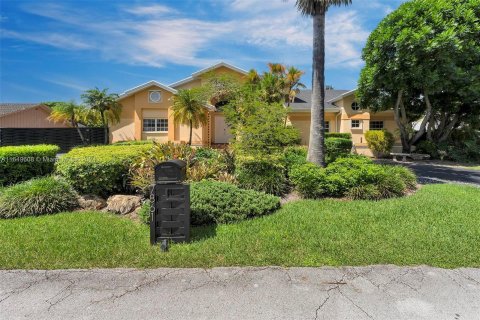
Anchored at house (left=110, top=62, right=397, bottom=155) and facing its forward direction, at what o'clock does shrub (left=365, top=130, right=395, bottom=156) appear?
The shrub is roughly at 9 o'clock from the house.

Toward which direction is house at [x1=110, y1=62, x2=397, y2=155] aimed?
toward the camera

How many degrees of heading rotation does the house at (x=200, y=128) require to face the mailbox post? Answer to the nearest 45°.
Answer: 0° — it already faces it

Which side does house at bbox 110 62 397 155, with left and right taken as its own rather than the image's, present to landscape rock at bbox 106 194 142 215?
front

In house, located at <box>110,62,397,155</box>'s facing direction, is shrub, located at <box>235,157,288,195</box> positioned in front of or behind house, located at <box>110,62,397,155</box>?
in front

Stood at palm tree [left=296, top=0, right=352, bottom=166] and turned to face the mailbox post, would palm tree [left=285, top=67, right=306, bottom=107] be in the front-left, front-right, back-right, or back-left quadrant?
back-right

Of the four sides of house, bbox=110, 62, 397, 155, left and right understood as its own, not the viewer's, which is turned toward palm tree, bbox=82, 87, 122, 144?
right

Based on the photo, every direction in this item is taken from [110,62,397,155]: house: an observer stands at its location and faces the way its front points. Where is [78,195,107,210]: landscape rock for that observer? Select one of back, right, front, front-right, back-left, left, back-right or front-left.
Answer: front

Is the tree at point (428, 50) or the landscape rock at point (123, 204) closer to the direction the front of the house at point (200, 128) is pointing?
the landscape rock

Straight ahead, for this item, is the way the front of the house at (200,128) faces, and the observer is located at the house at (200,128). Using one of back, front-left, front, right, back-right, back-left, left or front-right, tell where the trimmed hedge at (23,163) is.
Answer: front

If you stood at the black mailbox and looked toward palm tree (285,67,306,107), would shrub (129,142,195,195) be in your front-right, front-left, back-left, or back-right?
front-left

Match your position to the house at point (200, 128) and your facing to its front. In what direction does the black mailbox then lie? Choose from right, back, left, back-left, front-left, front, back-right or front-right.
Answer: front

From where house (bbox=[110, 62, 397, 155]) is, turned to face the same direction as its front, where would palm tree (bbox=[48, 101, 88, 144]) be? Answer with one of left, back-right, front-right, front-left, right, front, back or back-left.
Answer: right
